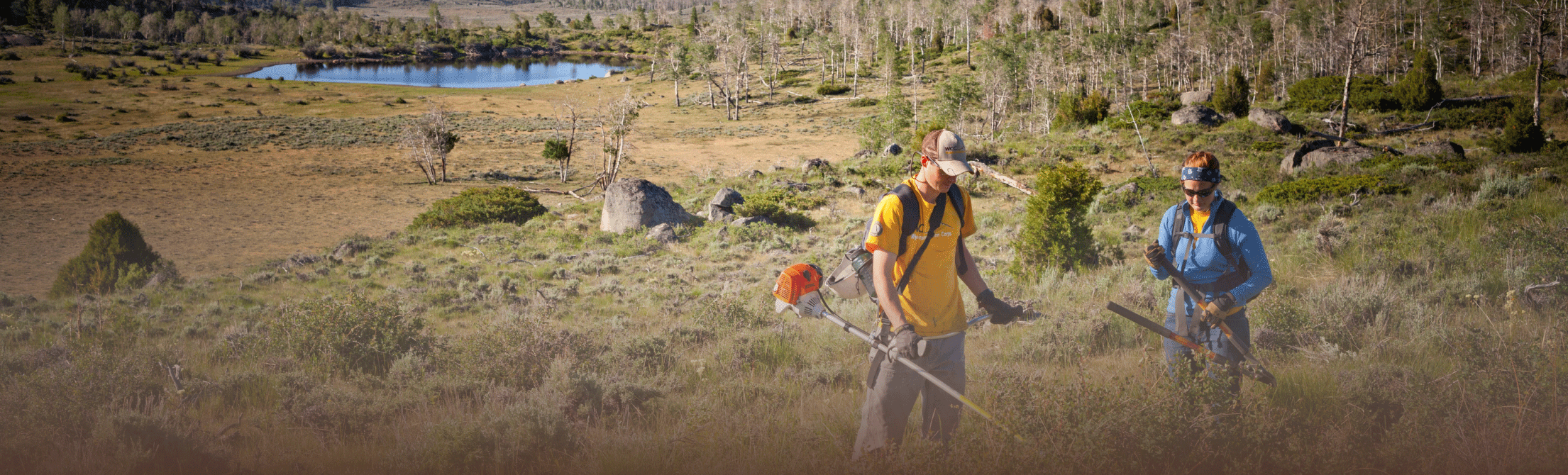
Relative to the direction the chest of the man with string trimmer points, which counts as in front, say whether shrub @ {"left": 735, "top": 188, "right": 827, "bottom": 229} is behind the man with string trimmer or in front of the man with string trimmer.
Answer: behind

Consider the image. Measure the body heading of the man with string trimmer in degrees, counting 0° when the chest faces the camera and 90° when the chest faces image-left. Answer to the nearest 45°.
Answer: approximately 315°

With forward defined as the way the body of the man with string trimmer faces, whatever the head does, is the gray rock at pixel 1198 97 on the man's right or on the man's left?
on the man's left
